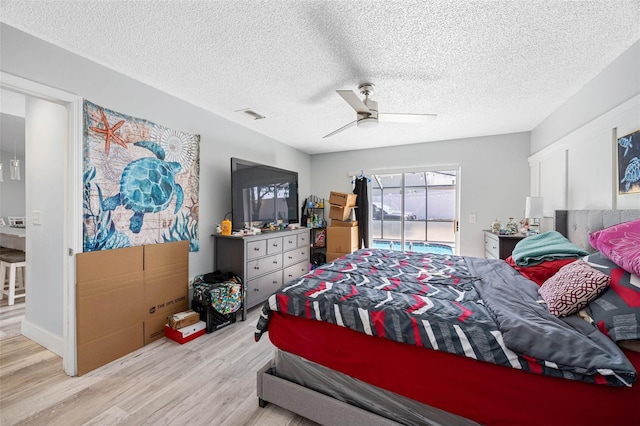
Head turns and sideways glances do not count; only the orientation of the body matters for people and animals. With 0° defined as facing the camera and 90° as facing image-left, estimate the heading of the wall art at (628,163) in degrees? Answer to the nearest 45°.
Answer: approximately 45°

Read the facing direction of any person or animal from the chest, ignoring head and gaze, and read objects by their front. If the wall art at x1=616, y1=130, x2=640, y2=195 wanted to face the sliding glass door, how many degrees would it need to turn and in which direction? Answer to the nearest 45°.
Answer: approximately 90° to its right

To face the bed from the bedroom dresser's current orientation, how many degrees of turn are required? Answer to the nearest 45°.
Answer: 0° — it already faces it

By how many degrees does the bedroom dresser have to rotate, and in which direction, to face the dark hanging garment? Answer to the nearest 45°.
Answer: approximately 90° to its left

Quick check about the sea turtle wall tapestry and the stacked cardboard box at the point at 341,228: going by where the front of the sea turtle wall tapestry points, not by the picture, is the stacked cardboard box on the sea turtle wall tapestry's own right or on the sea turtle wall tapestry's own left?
on the sea turtle wall tapestry's own left

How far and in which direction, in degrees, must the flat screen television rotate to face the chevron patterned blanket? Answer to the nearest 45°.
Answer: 0° — it already faces it

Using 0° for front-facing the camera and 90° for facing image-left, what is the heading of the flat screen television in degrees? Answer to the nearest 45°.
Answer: approximately 315°

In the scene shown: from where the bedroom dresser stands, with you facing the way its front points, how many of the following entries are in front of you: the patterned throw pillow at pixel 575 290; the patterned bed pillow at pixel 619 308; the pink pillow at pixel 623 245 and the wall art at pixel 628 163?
4

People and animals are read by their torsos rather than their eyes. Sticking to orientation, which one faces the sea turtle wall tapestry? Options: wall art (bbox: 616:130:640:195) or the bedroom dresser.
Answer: the wall art

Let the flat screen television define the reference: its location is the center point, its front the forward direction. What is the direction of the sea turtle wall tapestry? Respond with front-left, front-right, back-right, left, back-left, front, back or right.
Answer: right

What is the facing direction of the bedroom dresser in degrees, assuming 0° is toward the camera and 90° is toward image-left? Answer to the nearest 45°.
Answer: approximately 315°

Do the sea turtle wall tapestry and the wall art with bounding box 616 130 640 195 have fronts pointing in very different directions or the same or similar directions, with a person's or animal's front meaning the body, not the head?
very different directions

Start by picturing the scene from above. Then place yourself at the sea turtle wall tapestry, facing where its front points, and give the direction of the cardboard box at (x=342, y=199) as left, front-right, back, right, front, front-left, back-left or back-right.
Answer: front-left

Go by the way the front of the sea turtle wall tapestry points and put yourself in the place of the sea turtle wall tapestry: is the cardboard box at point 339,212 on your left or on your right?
on your left

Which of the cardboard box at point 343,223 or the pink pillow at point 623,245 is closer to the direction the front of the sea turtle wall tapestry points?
the pink pillow

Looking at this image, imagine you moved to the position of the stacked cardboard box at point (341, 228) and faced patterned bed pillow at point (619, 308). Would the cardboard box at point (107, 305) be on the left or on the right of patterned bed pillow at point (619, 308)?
right

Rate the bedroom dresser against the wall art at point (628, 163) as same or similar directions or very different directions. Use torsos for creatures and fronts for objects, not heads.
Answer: very different directions
